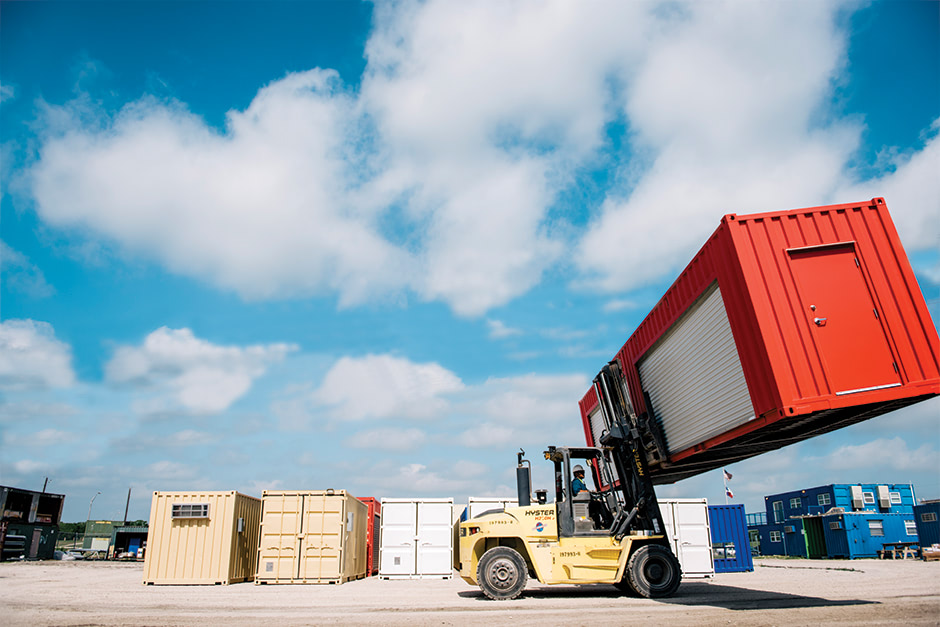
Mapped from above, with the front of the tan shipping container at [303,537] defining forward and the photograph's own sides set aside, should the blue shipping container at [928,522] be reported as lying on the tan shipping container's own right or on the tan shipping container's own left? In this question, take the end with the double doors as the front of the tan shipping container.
on the tan shipping container's own left

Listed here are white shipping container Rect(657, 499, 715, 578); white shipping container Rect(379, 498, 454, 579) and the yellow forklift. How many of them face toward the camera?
2

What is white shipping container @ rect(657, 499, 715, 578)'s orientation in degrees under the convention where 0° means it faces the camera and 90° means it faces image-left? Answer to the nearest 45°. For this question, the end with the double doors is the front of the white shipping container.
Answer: approximately 0°

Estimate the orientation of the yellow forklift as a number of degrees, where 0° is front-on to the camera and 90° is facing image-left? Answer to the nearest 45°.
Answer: approximately 270°

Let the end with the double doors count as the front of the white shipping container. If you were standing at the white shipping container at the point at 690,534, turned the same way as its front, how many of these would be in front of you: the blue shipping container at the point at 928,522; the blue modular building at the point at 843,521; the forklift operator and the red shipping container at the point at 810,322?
2

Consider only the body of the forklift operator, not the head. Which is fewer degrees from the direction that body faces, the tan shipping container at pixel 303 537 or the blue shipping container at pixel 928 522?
the blue shipping container

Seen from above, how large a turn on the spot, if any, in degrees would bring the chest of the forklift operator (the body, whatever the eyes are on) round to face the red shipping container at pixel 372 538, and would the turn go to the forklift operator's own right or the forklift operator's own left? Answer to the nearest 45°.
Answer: approximately 135° to the forklift operator's own left

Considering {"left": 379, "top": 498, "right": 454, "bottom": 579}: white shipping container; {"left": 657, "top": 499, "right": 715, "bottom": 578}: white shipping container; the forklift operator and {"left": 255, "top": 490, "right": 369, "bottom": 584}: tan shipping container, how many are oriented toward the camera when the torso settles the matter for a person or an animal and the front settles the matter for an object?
3

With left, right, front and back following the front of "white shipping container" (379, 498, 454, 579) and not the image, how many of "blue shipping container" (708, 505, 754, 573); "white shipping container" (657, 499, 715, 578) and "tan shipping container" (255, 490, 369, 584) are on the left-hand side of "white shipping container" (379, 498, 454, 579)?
2

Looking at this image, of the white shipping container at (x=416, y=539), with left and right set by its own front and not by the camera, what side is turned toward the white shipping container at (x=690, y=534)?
left

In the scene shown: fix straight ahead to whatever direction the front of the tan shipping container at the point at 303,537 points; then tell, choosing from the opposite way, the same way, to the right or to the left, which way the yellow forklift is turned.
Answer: to the left

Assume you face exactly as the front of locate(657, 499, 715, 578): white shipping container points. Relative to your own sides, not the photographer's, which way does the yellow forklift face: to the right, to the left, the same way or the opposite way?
to the left
